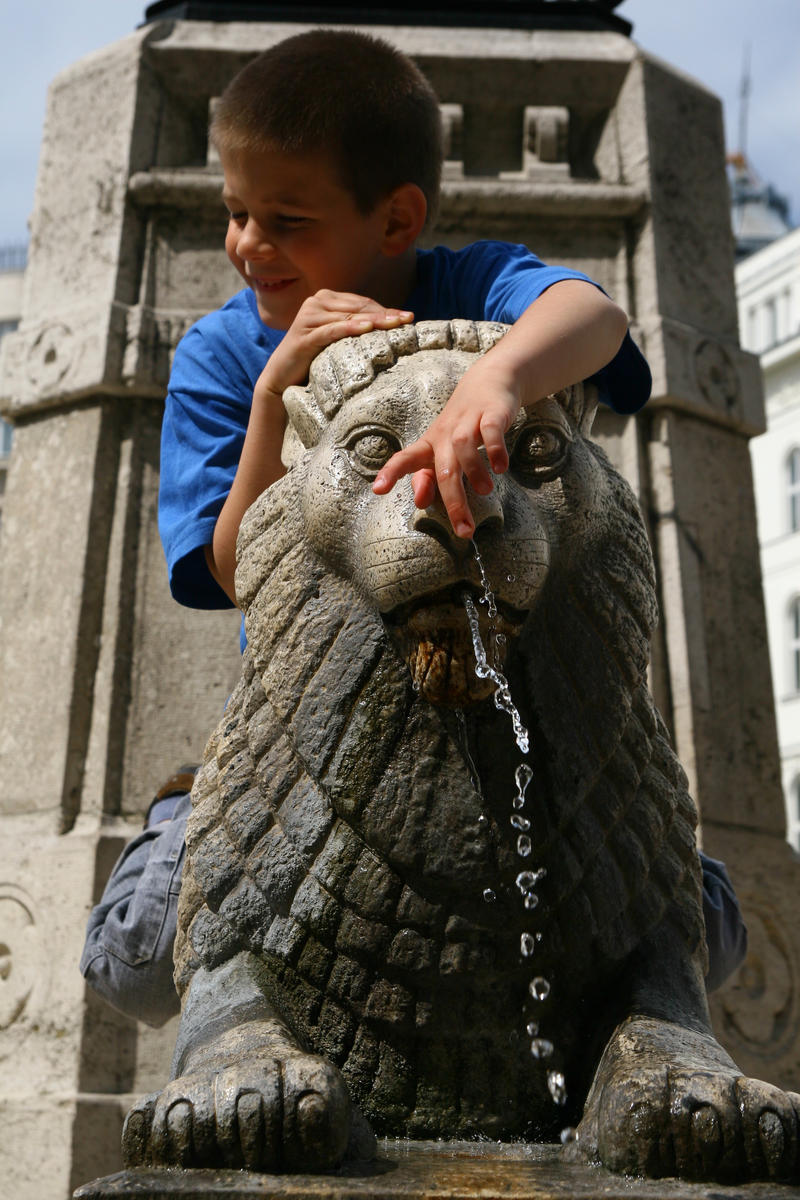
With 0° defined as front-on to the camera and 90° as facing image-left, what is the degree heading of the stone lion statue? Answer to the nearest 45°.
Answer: approximately 0°

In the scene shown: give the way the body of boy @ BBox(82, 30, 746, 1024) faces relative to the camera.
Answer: toward the camera

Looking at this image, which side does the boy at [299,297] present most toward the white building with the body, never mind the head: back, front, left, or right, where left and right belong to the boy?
back

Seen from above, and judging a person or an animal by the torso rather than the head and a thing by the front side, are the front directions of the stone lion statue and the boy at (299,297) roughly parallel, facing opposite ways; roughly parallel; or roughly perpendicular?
roughly parallel

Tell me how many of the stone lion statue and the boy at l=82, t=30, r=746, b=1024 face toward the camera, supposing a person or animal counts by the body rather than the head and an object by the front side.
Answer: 2
